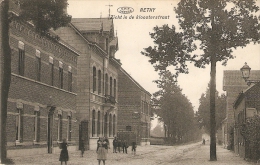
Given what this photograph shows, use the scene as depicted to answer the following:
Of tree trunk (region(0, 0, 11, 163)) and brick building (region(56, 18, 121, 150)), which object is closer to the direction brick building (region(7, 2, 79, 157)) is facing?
the tree trunk

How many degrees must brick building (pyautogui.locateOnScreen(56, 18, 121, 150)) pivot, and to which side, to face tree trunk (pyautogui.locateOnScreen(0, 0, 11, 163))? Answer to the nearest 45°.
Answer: approximately 45° to its right

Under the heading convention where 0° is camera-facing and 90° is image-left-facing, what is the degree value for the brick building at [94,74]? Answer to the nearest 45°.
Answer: approximately 315°

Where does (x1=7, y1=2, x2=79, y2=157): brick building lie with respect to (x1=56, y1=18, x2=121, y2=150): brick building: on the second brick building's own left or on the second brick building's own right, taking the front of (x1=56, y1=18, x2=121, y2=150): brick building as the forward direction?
on the second brick building's own right

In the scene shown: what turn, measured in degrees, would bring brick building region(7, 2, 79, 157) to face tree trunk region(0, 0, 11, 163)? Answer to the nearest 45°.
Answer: approximately 45° to its right

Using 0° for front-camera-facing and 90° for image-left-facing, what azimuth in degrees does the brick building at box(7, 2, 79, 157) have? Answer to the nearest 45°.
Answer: approximately 315°
